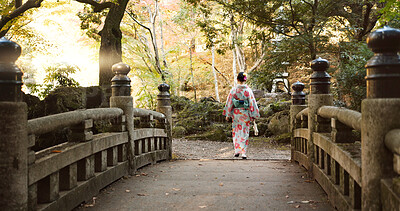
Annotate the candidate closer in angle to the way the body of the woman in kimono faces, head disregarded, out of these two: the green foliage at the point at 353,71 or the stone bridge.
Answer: the green foliage

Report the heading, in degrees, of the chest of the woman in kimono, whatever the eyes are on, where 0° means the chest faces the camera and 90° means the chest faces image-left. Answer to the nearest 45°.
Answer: approximately 180°

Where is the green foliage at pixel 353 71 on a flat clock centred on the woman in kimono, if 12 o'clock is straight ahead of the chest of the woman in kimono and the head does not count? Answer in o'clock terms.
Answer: The green foliage is roughly at 2 o'clock from the woman in kimono.
